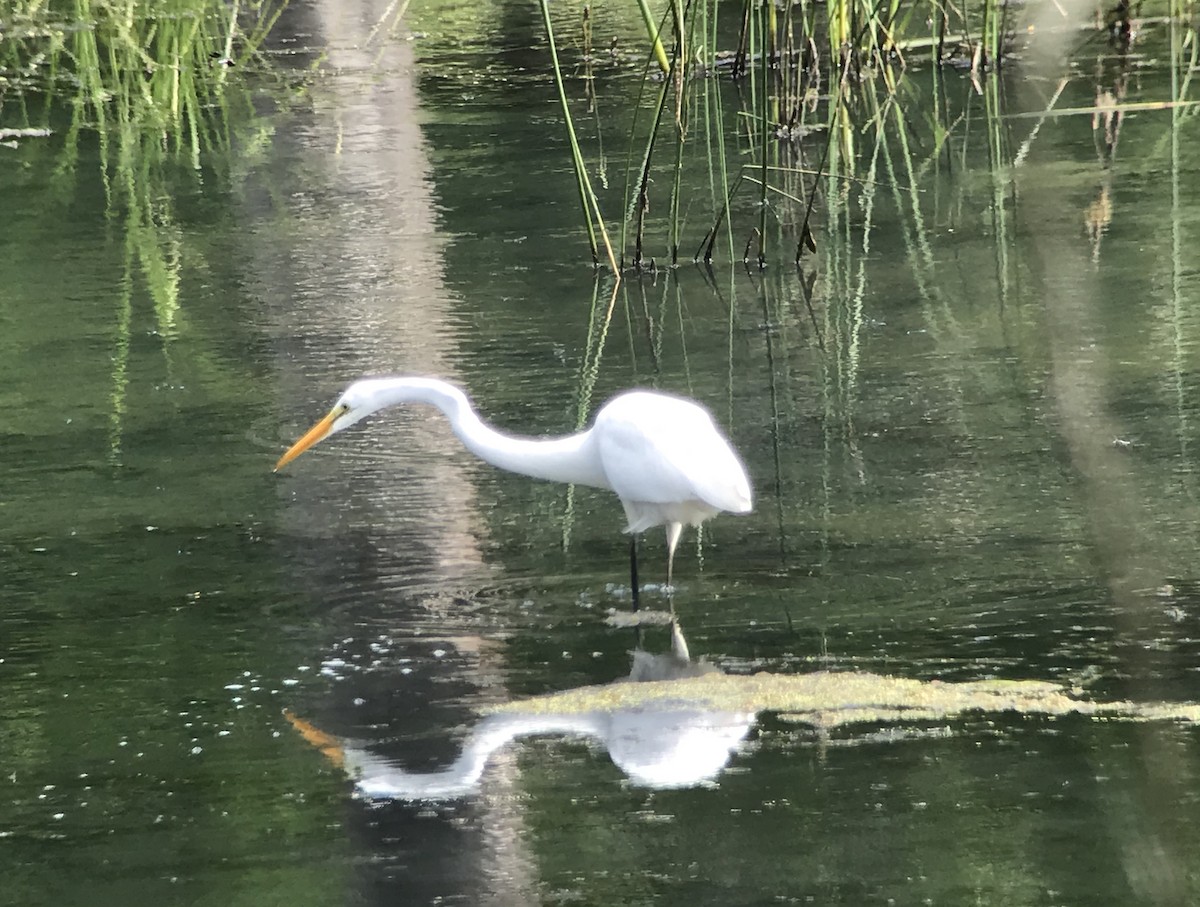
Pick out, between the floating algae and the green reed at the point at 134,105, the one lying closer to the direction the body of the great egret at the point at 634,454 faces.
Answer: the green reed

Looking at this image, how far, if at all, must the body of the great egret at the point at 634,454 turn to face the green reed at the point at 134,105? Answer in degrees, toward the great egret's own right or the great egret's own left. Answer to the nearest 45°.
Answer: approximately 90° to the great egret's own right

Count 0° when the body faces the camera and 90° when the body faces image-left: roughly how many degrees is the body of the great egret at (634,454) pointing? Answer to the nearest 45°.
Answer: approximately 90°
